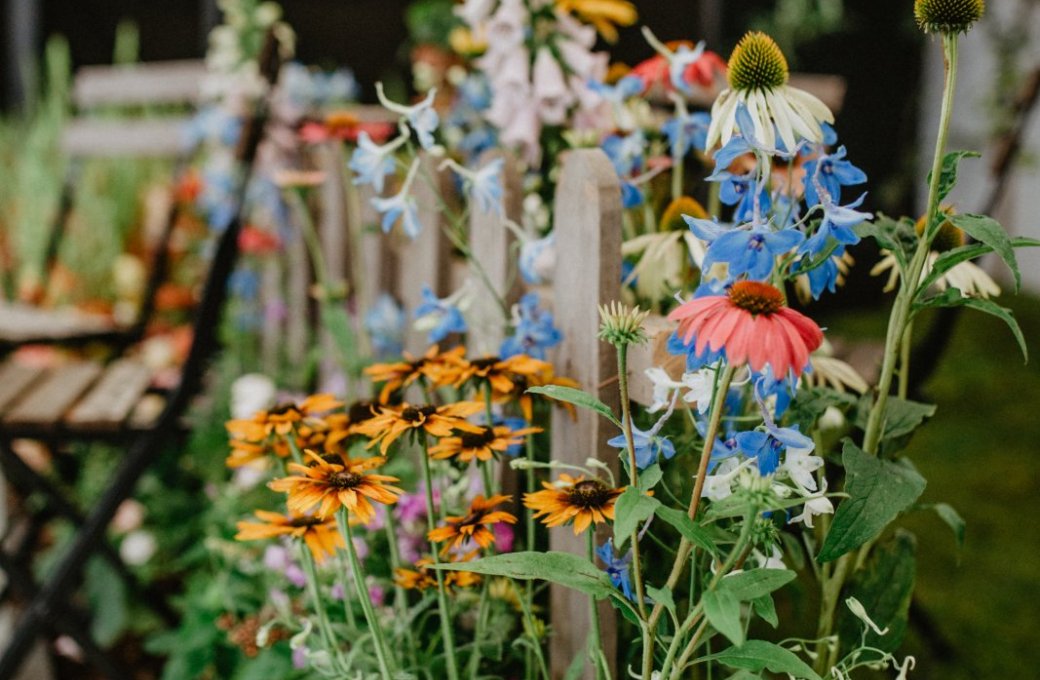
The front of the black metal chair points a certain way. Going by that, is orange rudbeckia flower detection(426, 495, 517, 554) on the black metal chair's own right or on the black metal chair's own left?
on the black metal chair's own left

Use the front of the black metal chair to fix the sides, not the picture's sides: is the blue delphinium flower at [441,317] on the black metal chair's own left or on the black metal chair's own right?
on the black metal chair's own left

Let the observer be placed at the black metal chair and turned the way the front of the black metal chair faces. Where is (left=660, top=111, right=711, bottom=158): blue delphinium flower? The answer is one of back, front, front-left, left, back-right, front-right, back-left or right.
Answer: back-left

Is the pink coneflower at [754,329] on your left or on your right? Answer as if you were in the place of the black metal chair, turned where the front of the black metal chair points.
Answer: on your left

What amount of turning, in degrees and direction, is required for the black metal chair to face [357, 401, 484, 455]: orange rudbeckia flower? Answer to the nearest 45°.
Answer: approximately 90° to its left

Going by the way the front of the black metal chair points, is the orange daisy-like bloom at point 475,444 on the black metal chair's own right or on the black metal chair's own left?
on the black metal chair's own left

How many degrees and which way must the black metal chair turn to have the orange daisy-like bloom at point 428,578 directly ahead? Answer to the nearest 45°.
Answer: approximately 90° to its left

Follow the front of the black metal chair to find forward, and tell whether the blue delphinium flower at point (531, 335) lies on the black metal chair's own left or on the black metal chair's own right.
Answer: on the black metal chair's own left
